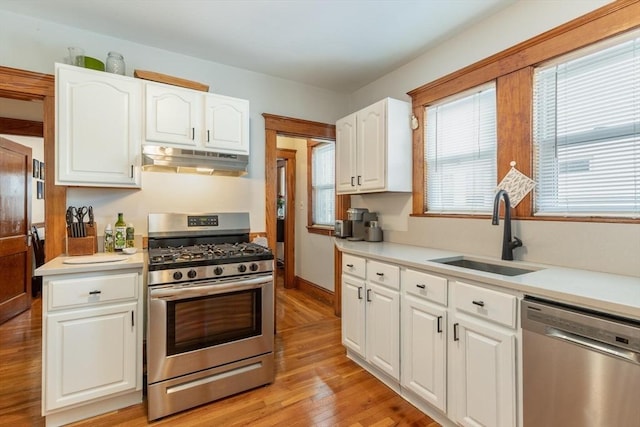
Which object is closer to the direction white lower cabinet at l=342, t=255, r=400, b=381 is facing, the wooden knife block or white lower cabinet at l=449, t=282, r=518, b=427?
the wooden knife block

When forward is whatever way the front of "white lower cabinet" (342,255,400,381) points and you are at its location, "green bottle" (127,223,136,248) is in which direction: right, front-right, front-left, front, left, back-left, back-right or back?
front-right

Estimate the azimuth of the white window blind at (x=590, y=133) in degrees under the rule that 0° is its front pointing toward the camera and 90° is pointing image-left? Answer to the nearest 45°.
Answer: approximately 45°

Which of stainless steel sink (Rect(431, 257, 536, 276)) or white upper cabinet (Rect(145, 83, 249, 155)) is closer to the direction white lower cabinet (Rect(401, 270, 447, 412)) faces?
the white upper cabinet

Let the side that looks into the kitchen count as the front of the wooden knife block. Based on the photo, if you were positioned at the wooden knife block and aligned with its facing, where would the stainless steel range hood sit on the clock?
The stainless steel range hood is roughly at 10 o'clock from the wooden knife block.

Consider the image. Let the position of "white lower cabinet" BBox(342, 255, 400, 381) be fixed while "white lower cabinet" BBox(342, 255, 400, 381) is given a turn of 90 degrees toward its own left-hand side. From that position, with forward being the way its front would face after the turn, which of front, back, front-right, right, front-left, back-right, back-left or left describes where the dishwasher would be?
front

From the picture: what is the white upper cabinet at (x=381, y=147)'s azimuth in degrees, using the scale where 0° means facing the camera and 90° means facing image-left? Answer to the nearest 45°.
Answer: approximately 45°

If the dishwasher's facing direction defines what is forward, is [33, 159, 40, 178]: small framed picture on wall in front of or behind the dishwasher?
in front

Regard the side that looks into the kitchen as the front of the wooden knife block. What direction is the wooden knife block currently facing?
toward the camera

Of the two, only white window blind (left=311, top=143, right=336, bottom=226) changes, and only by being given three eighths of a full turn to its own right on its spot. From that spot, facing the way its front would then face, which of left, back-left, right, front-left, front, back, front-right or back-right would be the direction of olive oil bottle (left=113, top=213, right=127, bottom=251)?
back-left

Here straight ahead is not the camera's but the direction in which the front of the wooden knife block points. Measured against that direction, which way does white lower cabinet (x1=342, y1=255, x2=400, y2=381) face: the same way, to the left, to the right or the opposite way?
to the right

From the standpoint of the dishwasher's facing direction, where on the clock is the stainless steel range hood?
The stainless steel range hood is roughly at 1 o'clock from the dishwasher.
